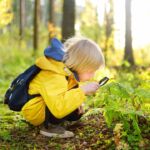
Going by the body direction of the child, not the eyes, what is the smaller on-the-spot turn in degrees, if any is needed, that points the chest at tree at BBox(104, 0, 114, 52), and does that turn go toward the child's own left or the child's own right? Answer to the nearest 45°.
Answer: approximately 90° to the child's own left

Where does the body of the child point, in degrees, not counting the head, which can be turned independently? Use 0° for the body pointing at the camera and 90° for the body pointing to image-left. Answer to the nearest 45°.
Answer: approximately 270°

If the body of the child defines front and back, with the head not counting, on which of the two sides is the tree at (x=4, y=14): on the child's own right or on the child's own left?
on the child's own left

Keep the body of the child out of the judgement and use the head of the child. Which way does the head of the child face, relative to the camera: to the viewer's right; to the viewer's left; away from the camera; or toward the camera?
to the viewer's right
